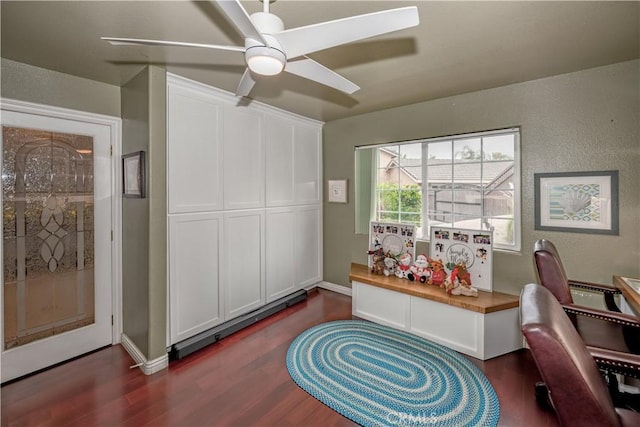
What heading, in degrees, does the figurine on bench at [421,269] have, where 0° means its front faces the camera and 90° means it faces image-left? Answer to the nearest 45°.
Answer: approximately 0°

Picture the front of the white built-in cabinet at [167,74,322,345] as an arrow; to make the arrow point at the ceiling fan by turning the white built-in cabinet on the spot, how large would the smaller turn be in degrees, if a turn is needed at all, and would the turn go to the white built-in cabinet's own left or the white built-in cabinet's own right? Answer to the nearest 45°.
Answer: approximately 45° to the white built-in cabinet's own right

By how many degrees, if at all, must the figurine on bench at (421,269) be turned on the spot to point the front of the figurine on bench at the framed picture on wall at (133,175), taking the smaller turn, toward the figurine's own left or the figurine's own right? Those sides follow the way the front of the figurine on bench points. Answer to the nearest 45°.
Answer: approximately 45° to the figurine's own right

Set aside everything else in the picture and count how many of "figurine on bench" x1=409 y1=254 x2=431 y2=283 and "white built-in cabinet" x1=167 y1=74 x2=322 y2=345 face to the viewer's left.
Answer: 0

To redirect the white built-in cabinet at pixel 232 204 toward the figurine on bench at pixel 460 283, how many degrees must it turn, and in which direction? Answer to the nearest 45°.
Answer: approximately 45° to its left

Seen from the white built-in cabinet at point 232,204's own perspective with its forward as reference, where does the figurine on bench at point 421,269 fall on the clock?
The figurine on bench is roughly at 11 o'clock from the white built-in cabinet.

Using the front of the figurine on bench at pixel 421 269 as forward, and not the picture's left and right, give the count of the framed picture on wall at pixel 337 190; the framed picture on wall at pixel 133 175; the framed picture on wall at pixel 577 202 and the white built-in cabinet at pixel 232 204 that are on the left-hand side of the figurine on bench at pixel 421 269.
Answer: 1

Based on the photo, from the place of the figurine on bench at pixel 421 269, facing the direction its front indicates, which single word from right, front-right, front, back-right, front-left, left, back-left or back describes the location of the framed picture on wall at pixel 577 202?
left

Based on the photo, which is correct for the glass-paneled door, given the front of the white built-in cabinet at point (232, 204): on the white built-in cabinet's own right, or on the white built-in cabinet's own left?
on the white built-in cabinet's own right

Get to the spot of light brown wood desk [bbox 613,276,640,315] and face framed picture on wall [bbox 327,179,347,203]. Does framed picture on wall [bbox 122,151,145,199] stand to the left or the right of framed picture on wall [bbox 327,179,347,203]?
left

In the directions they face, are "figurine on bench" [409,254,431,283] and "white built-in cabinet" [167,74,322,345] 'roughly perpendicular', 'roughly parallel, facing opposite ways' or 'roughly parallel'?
roughly perpendicular
